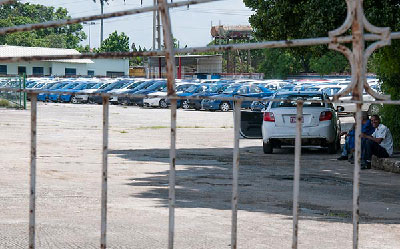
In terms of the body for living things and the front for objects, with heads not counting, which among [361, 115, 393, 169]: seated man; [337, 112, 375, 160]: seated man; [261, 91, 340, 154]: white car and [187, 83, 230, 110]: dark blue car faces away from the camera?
the white car

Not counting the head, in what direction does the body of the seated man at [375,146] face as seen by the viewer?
to the viewer's left

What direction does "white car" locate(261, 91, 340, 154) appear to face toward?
away from the camera

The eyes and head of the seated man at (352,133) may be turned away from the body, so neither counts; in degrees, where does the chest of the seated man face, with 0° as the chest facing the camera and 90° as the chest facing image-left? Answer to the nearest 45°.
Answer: approximately 90°

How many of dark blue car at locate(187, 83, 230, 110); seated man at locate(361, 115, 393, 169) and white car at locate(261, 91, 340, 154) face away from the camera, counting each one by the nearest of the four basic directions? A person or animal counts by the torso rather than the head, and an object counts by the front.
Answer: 1

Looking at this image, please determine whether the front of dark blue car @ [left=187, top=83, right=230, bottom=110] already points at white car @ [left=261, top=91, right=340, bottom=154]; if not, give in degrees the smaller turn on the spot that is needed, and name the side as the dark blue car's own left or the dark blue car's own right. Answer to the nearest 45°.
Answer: approximately 45° to the dark blue car's own left

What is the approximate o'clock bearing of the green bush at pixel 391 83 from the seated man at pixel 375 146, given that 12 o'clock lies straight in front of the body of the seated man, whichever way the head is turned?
The green bush is roughly at 3 o'clock from the seated man.

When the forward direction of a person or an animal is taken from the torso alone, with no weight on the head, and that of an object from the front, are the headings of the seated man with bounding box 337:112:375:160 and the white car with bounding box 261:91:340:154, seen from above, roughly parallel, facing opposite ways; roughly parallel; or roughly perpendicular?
roughly perpendicular

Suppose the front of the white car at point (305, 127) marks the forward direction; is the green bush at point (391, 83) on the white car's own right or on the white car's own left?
on the white car's own right
